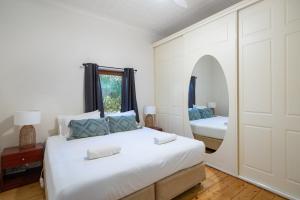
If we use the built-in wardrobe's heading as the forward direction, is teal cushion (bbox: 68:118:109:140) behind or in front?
in front

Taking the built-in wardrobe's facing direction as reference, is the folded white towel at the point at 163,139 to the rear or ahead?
ahead

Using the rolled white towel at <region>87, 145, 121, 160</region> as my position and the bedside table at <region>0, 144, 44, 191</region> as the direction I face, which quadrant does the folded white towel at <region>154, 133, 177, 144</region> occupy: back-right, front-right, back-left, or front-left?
back-right

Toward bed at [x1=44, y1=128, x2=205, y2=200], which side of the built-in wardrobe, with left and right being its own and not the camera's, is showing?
front

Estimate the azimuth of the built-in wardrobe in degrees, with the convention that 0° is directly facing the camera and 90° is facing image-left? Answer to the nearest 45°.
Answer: approximately 45°

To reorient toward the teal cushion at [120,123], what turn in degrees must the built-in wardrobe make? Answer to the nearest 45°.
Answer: approximately 45° to its right

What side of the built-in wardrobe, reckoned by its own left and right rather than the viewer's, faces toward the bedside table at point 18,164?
front

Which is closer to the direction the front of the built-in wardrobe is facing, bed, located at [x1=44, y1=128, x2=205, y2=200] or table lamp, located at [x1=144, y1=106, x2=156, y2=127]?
the bed

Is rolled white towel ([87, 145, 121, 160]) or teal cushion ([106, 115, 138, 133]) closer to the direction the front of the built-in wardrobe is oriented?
the rolled white towel
